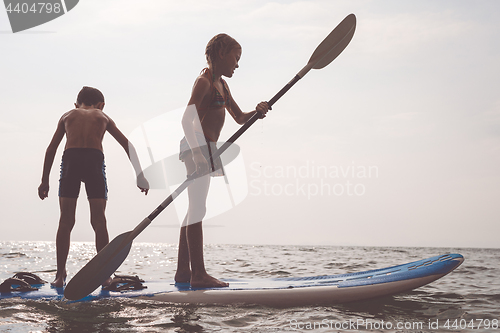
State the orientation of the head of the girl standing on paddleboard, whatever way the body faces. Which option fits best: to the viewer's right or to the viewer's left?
to the viewer's right

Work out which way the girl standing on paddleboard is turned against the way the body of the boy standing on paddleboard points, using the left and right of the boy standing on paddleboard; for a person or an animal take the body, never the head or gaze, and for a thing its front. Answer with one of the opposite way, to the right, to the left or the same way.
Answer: to the right

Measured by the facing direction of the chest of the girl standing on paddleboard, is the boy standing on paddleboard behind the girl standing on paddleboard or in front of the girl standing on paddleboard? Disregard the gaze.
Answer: behind

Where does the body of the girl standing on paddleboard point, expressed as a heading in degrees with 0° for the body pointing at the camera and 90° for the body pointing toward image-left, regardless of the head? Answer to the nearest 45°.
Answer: approximately 270°

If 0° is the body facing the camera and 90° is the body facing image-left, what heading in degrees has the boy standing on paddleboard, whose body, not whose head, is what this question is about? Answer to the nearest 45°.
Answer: approximately 180°

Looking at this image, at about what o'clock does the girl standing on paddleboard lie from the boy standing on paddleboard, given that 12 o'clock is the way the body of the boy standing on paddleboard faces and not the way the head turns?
The girl standing on paddleboard is roughly at 4 o'clock from the boy standing on paddleboard.

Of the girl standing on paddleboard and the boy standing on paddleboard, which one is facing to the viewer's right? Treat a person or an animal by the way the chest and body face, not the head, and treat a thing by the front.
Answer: the girl standing on paddleboard

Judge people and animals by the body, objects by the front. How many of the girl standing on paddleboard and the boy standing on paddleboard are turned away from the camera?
1

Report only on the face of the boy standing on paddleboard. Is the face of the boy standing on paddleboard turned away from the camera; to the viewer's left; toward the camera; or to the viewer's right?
away from the camera
